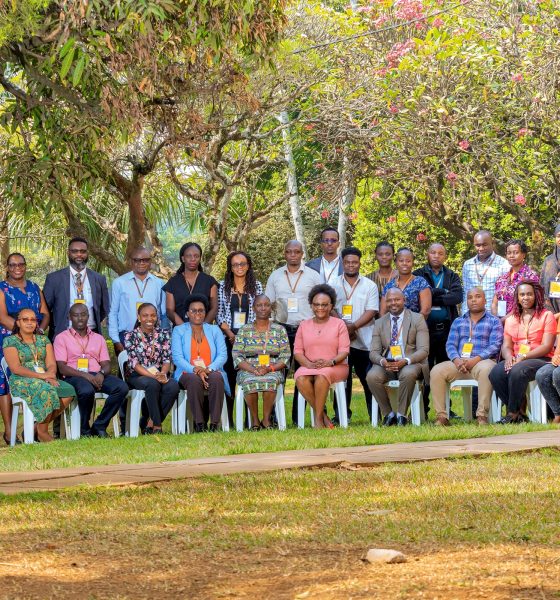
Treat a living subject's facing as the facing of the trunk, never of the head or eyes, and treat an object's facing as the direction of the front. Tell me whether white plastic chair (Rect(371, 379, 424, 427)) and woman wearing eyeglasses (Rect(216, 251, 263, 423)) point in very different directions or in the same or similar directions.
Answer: same or similar directions

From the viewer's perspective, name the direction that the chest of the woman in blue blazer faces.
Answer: toward the camera

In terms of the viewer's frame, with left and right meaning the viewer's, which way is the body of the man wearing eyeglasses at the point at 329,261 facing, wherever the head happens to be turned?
facing the viewer

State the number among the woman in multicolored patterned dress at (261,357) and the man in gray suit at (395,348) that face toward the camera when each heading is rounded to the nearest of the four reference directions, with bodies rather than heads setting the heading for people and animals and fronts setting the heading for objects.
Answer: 2

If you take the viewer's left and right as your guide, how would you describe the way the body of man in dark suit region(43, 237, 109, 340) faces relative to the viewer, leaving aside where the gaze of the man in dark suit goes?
facing the viewer

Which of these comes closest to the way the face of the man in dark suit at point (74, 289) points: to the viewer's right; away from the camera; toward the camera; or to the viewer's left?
toward the camera

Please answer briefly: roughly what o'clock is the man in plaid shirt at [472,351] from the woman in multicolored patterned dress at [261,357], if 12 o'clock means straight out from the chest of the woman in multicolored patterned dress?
The man in plaid shirt is roughly at 9 o'clock from the woman in multicolored patterned dress.

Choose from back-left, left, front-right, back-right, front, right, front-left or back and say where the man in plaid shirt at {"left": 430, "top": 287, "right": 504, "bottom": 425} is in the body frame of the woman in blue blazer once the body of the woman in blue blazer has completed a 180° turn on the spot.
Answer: right

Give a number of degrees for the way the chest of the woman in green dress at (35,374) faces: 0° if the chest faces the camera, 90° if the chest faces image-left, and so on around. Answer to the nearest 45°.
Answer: approximately 315°

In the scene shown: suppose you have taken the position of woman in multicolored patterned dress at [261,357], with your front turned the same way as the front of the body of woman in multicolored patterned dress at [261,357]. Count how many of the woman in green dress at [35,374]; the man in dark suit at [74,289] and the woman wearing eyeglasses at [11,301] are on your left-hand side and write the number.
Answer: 0

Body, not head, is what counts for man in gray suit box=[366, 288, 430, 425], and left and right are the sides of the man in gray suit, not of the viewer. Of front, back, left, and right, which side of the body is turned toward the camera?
front

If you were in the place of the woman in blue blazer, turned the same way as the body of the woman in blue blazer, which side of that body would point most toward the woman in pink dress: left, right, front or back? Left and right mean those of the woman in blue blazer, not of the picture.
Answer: left

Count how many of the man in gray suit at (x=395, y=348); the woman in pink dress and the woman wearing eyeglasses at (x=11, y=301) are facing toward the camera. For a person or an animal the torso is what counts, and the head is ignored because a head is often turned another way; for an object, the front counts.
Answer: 3

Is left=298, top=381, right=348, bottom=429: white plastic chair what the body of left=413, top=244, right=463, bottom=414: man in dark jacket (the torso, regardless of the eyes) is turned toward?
no

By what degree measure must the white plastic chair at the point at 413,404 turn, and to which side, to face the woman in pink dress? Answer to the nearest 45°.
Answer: approximately 90° to its right

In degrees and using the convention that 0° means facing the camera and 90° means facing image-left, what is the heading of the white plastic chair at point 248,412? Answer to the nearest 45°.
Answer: approximately 0°

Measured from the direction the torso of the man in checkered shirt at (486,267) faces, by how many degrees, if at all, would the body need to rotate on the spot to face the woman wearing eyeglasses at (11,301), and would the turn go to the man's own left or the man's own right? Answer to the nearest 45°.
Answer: approximately 90° to the man's own right

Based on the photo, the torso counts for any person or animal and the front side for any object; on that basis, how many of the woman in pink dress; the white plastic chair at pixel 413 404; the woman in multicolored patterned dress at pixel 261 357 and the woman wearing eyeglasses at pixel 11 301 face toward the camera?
4
